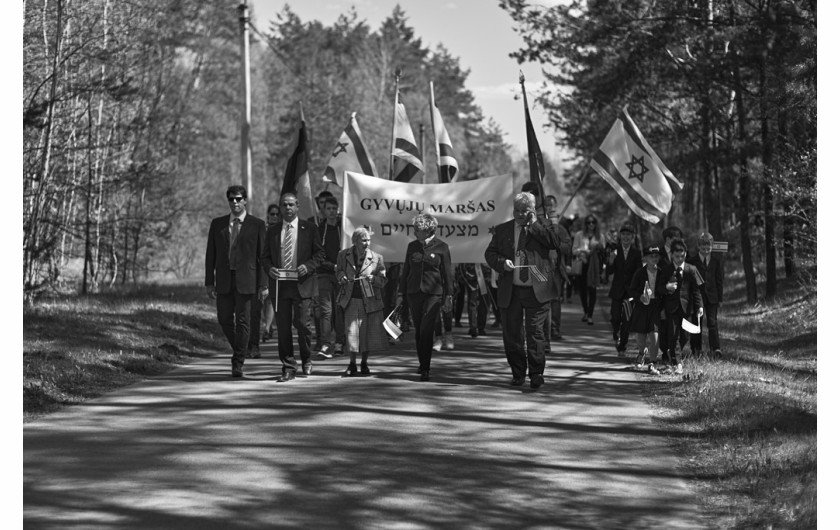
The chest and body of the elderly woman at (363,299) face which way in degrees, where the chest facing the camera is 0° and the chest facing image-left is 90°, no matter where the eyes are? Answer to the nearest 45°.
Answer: approximately 0°

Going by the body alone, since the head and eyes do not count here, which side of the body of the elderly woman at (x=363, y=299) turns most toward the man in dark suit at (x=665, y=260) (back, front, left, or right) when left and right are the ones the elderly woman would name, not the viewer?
left

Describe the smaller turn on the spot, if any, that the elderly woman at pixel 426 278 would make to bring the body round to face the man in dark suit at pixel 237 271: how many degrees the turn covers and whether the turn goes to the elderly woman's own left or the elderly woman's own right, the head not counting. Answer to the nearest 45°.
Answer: approximately 90° to the elderly woman's own right

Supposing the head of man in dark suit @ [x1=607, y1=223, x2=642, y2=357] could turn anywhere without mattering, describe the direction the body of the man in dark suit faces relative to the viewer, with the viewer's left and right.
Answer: facing the viewer

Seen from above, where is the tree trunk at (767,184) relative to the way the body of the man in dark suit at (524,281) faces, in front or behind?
behind

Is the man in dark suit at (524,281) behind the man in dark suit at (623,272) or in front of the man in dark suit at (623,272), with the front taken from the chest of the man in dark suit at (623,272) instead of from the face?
in front

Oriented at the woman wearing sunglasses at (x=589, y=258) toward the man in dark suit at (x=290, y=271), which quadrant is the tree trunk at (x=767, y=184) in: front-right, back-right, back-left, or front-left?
back-left

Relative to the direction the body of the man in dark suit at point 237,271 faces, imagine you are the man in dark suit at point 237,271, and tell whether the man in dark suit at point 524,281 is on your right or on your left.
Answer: on your left

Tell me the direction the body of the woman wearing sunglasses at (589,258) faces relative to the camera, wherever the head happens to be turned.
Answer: toward the camera

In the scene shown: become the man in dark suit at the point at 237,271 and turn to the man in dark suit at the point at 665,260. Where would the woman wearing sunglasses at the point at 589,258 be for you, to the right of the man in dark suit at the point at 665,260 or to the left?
left

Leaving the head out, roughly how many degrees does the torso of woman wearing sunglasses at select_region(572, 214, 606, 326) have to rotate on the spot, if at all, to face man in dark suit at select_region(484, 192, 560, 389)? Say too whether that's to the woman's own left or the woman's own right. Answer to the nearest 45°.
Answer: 0° — they already face them
